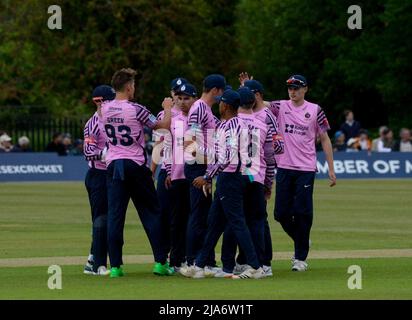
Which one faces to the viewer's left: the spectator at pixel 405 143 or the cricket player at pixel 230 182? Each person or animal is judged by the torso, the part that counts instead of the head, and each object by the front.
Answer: the cricket player

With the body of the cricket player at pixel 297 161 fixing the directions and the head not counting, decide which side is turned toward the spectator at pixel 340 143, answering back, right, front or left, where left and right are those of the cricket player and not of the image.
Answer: back

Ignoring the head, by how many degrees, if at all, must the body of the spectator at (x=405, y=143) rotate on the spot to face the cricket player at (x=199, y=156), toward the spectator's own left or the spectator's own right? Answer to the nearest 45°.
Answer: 0° — they already face them

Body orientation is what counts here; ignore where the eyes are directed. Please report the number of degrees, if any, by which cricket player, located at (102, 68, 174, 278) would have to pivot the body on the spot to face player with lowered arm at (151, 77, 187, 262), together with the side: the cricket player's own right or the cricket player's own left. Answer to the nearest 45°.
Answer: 0° — they already face them

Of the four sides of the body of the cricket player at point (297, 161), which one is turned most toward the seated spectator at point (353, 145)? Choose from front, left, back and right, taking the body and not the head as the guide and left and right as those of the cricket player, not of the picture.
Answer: back

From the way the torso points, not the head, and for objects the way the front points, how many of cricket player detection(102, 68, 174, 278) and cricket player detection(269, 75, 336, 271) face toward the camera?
1

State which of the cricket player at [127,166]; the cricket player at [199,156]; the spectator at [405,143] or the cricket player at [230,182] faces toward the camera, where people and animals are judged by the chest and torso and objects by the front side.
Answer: the spectator

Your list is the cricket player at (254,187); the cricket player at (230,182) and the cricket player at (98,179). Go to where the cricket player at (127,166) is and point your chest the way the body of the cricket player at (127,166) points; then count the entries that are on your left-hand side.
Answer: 1

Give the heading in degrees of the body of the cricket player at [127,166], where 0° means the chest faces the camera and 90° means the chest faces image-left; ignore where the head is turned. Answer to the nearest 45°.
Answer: approximately 225°

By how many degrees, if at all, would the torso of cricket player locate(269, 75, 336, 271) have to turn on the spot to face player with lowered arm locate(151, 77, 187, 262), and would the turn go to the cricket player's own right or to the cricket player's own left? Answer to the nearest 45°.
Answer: approximately 90° to the cricket player's own right

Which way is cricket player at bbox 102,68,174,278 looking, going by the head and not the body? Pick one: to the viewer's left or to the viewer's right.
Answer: to the viewer's right

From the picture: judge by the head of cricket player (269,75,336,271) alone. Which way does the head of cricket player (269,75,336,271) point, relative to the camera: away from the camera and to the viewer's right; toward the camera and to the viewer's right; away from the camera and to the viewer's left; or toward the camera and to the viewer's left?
toward the camera and to the viewer's left
